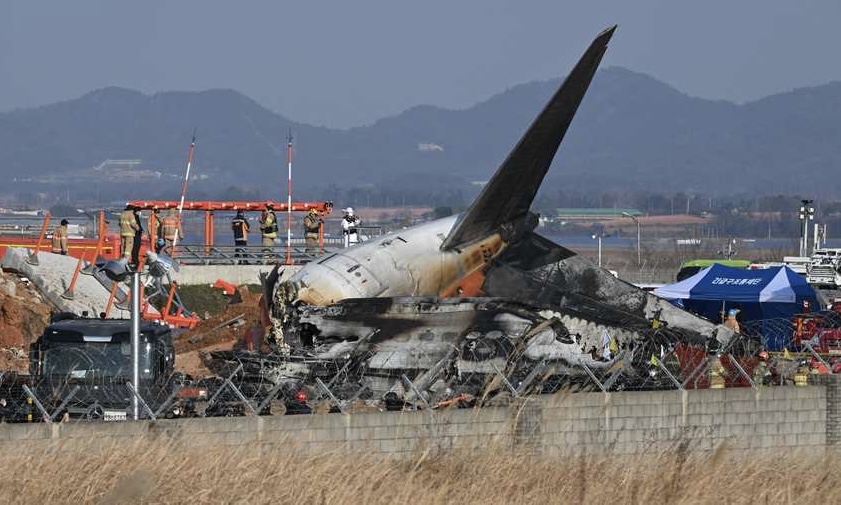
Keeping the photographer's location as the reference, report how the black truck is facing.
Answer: facing the viewer

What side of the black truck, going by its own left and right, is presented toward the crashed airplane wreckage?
left

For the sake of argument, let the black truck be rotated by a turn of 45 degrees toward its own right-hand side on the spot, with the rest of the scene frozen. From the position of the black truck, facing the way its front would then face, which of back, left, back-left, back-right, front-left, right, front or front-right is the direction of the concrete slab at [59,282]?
back-right

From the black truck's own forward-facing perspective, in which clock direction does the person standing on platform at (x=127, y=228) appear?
The person standing on platform is roughly at 6 o'clock from the black truck.

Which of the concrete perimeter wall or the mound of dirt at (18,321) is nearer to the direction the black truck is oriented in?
the concrete perimeter wall

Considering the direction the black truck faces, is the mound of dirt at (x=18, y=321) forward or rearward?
rearward

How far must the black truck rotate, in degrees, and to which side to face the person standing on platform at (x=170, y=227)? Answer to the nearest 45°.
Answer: approximately 180°
